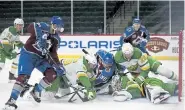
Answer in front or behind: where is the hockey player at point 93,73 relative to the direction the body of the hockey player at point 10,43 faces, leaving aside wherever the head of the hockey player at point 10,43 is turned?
in front

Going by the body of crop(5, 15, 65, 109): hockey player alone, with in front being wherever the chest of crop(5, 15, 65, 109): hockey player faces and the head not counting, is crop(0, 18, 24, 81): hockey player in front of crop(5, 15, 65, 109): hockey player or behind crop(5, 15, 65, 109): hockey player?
behind

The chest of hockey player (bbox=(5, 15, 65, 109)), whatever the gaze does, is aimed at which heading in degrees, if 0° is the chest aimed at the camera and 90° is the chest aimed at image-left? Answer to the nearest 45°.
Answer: approximately 315°

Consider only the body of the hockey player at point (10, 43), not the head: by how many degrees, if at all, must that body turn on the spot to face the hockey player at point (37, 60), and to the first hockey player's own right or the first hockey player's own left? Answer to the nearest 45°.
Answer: approximately 45° to the first hockey player's own right

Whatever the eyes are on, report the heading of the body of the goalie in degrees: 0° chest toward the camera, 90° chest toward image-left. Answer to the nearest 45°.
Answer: approximately 0°

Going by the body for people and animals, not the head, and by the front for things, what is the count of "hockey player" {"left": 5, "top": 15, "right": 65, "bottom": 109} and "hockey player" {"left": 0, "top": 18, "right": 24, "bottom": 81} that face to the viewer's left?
0

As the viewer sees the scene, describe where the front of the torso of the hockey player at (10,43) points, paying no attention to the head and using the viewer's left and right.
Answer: facing the viewer and to the right of the viewer
